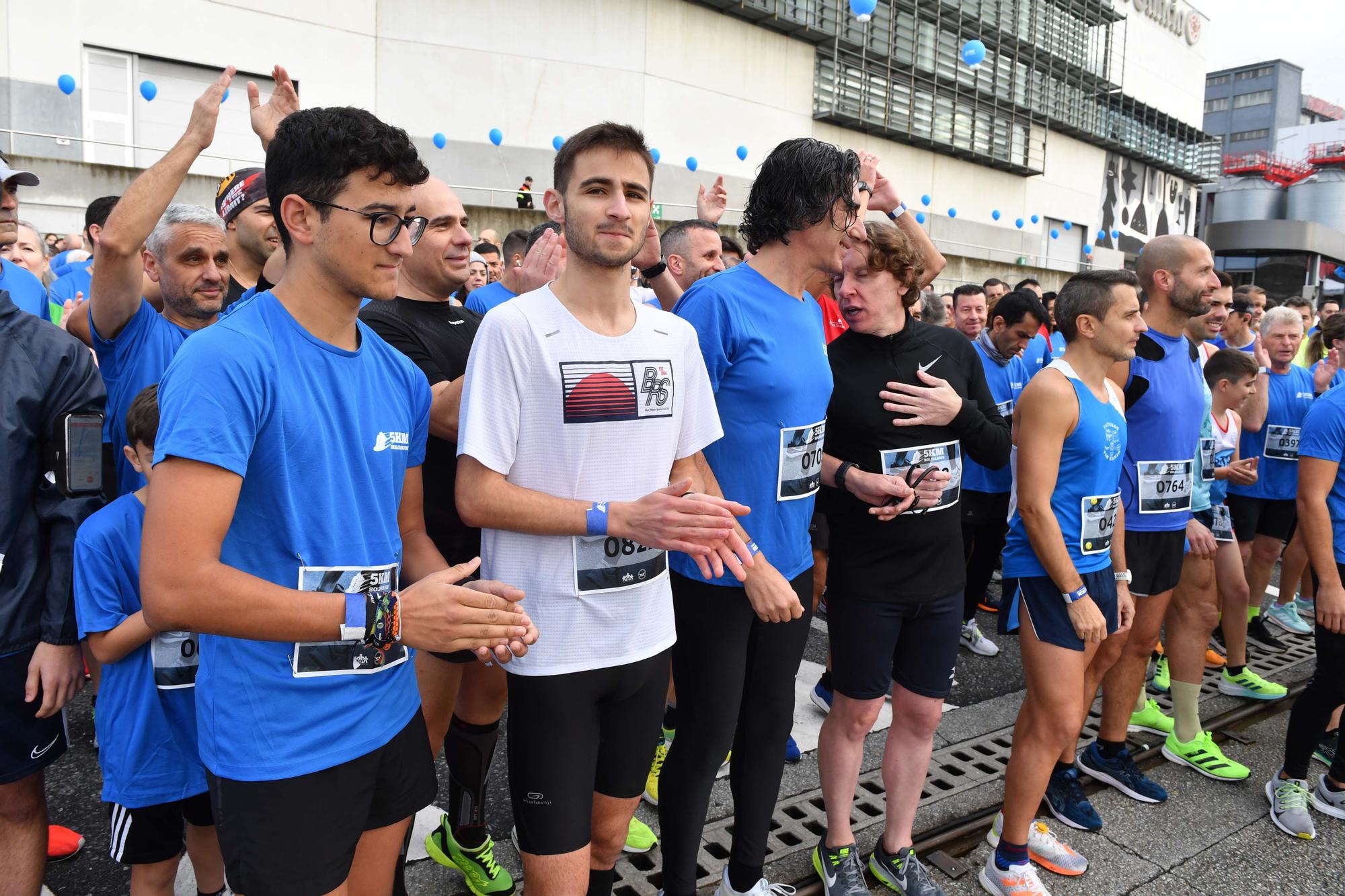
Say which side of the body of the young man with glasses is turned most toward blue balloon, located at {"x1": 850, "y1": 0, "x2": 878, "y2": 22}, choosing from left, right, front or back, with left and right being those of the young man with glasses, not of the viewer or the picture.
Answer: left

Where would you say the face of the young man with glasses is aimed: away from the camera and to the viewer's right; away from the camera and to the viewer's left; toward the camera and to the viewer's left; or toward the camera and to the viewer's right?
toward the camera and to the viewer's right

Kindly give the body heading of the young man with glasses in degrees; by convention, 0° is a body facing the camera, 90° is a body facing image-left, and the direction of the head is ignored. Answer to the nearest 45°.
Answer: approximately 315°
